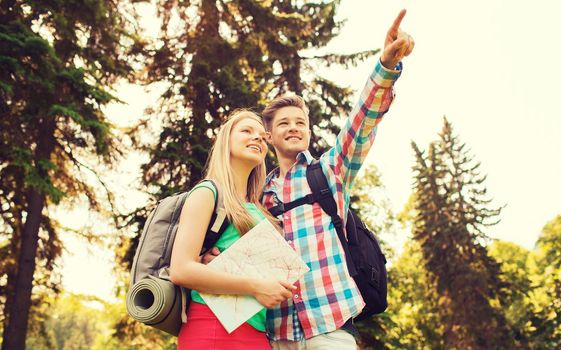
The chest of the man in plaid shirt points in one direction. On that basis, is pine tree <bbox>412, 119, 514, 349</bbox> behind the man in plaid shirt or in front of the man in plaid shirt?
behind

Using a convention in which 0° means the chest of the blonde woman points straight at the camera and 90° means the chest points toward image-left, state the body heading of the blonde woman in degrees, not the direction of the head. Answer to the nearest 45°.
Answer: approximately 315°

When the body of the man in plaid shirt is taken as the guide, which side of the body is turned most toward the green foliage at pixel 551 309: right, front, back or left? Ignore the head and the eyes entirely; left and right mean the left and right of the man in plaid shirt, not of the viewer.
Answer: back

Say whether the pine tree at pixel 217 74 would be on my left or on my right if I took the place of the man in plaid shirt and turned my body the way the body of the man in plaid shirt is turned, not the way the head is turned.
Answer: on my right

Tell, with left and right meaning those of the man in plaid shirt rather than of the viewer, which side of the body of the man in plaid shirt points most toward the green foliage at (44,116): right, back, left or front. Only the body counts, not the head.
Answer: right

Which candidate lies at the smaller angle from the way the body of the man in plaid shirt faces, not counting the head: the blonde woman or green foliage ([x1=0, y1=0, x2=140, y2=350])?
the blonde woman

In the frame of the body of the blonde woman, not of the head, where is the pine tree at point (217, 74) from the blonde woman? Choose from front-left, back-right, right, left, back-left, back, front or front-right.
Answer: back-left

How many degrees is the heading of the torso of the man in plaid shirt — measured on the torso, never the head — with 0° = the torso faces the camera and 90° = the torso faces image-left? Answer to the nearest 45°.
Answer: approximately 45°

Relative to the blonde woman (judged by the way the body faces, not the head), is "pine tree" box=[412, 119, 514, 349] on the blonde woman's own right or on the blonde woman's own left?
on the blonde woman's own left
